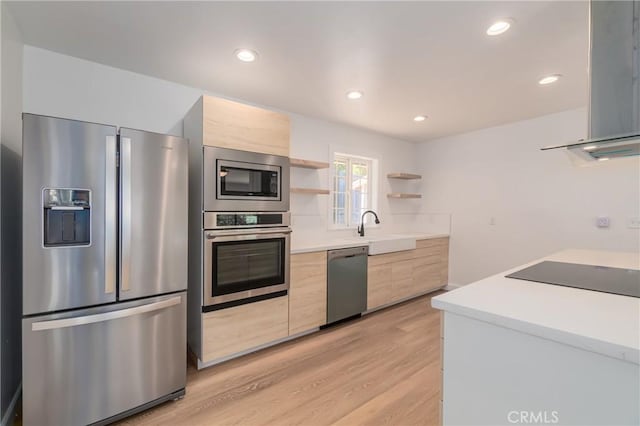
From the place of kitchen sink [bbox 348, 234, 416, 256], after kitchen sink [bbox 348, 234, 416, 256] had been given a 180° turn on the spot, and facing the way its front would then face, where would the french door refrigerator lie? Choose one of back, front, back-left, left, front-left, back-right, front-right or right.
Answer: left

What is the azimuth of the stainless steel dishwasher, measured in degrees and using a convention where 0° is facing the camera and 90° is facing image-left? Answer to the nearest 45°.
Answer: approximately 315°

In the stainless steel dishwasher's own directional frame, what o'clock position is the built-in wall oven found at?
The built-in wall oven is roughly at 3 o'clock from the stainless steel dishwasher.

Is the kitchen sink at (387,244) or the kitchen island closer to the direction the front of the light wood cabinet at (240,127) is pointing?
the kitchen island

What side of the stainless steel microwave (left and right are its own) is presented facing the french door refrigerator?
right

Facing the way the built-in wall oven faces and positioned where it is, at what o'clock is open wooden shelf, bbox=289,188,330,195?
The open wooden shelf is roughly at 9 o'clock from the built-in wall oven.

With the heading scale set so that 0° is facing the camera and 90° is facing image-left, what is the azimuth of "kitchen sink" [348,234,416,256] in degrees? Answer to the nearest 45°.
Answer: approximately 315°
